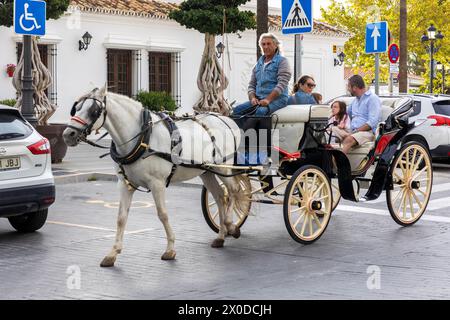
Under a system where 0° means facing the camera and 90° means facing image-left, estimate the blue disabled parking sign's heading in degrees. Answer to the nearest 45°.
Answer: approximately 0°

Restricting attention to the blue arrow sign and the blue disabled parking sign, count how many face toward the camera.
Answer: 2

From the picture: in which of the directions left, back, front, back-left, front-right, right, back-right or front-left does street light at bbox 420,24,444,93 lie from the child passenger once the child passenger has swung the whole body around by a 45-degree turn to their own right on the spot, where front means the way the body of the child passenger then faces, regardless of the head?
right

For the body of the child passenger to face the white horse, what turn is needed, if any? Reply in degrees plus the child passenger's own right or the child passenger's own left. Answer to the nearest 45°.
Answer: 0° — they already face it

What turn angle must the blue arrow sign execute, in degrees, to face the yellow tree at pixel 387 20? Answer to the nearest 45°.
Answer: approximately 180°

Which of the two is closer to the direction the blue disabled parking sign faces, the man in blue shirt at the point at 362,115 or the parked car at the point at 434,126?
the man in blue shirt

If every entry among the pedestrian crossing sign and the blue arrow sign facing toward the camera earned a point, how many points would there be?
2

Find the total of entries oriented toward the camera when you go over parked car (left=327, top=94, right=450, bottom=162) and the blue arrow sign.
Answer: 1
